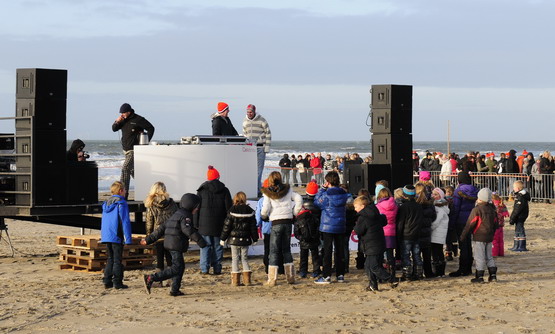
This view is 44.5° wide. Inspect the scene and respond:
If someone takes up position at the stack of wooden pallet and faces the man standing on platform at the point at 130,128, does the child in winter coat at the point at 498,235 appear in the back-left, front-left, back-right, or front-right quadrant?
front-right

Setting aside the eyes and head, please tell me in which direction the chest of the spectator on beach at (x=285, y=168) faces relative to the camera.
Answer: toward the camera

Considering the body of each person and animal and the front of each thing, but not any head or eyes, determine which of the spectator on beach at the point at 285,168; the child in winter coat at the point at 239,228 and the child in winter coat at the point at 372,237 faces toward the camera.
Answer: the spectator on beach

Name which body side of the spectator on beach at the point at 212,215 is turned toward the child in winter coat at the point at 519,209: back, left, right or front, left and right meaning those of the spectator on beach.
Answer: right

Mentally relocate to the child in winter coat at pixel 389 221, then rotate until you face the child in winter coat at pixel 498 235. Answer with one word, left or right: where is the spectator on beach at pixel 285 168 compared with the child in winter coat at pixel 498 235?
left

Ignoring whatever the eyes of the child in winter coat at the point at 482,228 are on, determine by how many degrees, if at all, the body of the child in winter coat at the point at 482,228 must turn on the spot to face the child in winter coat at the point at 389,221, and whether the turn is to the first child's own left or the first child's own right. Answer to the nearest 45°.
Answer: approximately 45° to the first child's own left

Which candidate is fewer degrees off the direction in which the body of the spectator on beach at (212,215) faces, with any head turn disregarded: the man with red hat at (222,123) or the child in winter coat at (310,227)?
the man with red hat

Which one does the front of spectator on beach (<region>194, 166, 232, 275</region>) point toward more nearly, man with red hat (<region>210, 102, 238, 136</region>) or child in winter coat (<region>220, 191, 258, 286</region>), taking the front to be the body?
the man with red hat

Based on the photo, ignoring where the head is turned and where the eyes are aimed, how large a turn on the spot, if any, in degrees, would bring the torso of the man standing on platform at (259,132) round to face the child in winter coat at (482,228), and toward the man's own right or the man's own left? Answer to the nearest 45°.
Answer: approximately 90° to the man's own left

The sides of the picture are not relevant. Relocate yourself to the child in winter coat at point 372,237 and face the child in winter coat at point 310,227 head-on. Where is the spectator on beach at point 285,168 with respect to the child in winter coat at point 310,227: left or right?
right

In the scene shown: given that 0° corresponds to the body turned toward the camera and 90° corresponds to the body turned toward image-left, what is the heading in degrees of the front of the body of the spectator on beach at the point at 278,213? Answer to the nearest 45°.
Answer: approximately 180°

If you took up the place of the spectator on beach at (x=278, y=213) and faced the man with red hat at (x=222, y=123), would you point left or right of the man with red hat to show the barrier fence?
right

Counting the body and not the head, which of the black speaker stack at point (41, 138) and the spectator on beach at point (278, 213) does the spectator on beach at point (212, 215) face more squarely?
the black speaker stack

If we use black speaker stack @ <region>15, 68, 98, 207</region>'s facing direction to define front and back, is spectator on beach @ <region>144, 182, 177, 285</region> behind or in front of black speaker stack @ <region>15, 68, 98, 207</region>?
in front
